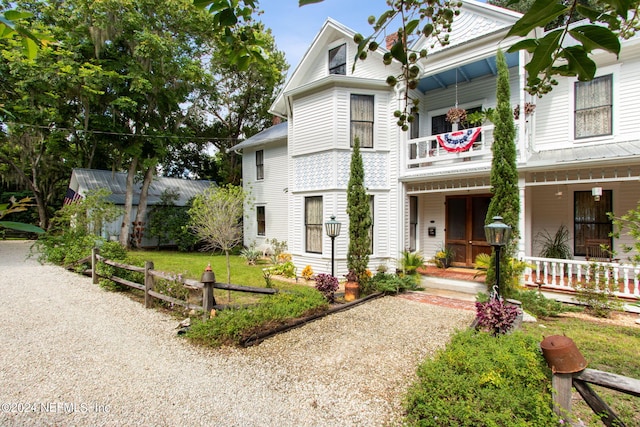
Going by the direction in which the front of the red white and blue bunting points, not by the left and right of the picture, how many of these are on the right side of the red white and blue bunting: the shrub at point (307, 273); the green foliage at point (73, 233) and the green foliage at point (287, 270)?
3

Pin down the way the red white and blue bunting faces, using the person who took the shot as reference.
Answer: facing the viewer

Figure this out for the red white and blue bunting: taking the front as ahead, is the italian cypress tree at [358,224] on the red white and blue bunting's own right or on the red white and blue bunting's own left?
on the red white and blue bunting's own right

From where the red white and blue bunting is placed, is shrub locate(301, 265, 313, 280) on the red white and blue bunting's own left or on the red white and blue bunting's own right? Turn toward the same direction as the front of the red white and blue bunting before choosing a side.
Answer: on the red white and blue bunting's own right

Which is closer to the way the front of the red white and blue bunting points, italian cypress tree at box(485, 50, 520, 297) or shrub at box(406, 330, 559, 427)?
the shrub

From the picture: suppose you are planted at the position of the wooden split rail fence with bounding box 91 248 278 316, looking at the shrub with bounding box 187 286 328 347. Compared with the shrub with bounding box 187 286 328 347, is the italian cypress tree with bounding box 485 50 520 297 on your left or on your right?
left

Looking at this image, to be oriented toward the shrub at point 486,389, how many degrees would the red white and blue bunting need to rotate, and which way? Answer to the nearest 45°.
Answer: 0° — it already faces it

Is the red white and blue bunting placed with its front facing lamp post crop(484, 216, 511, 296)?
yes

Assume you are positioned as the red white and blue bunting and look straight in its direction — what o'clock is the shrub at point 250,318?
The shrub is roughly at 1 o'clock from the red white and blue bunting.

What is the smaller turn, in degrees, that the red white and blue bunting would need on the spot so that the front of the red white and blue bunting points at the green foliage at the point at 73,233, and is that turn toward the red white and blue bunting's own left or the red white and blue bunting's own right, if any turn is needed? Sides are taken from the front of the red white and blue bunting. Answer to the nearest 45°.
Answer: approximately 90° to the red white and blue bunting's own right
